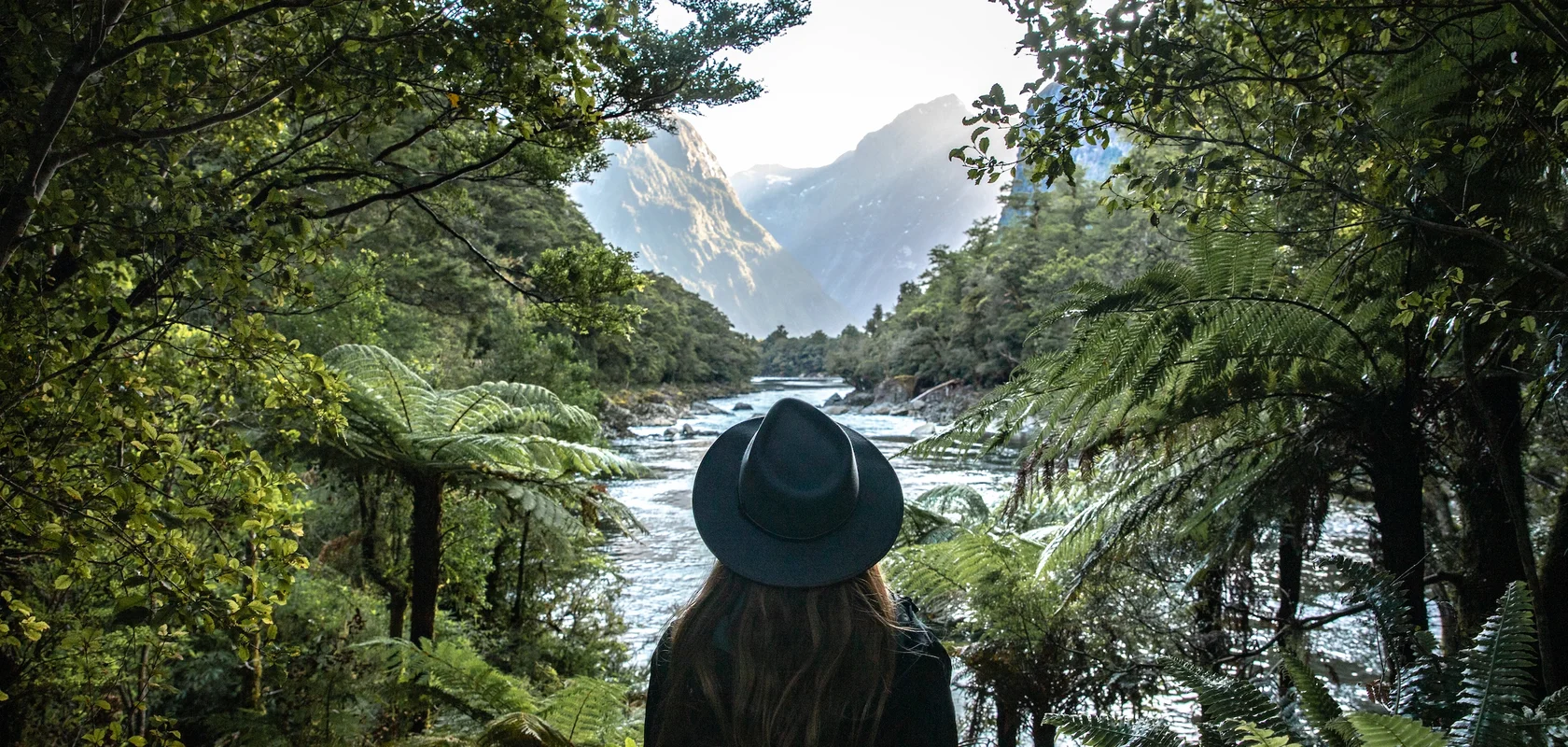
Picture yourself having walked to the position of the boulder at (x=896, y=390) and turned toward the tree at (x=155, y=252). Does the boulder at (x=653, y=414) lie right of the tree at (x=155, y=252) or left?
right

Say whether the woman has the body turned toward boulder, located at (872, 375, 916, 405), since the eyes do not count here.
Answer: yes

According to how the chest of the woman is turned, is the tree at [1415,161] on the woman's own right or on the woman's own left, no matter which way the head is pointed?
on the woman's own right

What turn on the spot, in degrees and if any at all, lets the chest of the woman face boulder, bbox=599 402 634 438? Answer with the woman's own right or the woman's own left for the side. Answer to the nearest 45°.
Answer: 0° — they already face it

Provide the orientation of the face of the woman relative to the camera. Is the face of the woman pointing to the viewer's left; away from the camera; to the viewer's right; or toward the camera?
away from the camera

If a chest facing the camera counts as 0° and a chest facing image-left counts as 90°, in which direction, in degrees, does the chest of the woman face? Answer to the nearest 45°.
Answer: approximately 180°

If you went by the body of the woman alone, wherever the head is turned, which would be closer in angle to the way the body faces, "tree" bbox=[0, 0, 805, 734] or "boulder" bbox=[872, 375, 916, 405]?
the boulder
